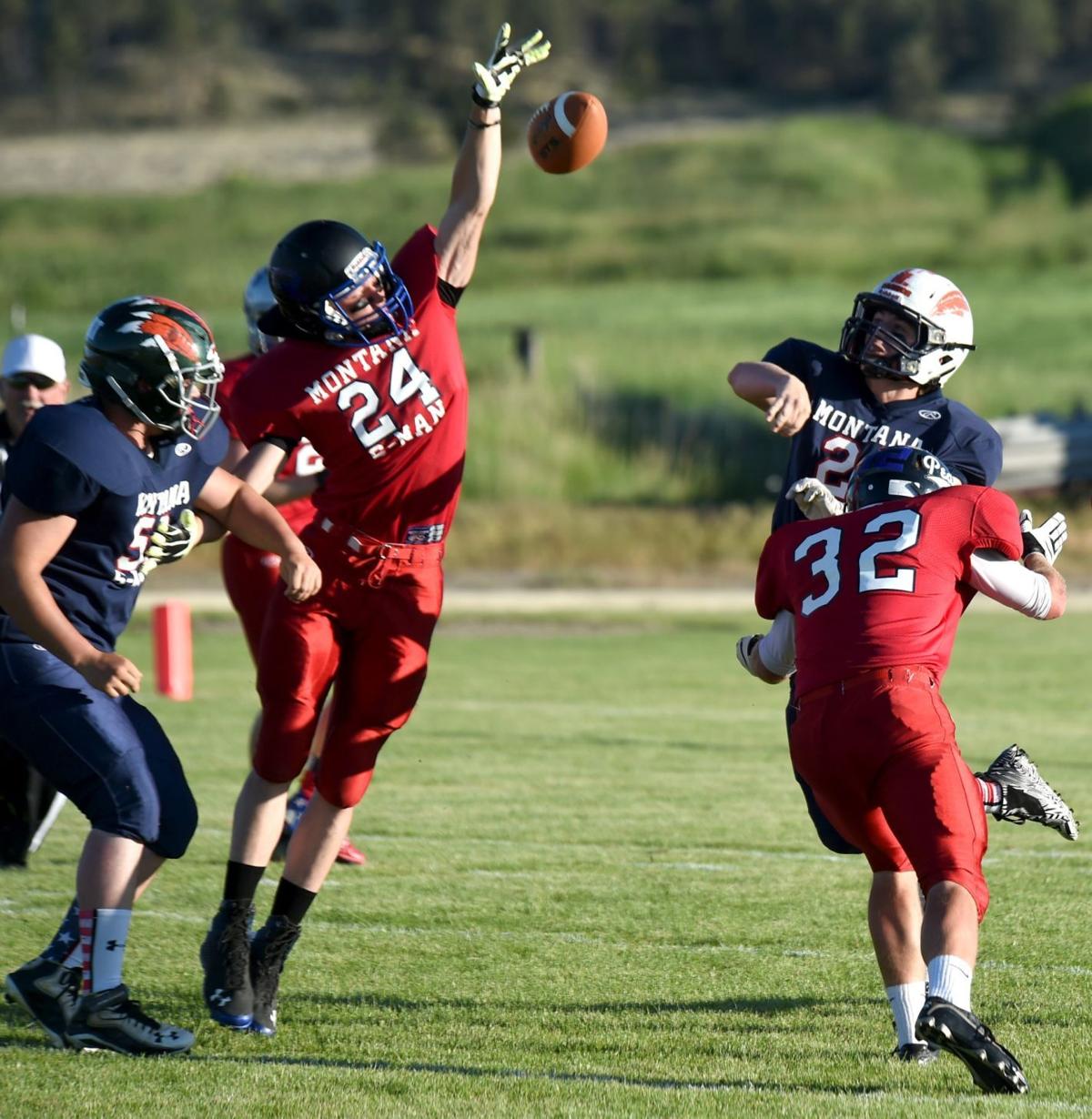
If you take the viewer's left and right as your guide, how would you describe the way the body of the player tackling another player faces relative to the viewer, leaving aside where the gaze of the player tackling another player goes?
facing away from the viewer

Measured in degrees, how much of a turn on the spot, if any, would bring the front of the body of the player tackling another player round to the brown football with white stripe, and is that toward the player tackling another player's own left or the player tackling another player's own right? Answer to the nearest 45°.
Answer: approximately 45° to the player tackling another player's own left

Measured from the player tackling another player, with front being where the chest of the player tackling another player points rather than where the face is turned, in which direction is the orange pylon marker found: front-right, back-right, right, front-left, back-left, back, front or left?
front-left
